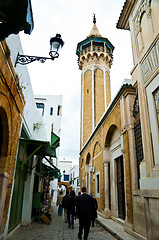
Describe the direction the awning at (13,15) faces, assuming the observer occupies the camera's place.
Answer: facing to the right of the viewer

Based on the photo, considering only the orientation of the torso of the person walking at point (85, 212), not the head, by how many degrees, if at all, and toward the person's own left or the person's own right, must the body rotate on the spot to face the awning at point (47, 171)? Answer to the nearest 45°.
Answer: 0° — they already face it

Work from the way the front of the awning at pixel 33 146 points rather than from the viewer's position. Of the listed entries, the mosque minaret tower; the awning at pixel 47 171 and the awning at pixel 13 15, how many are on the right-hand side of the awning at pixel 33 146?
1

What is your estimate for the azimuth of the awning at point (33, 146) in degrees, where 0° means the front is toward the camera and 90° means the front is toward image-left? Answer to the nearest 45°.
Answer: approximately 270°

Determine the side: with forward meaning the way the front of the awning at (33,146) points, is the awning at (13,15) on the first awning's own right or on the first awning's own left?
on the first awning's own right

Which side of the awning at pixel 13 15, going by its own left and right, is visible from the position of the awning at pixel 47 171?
left

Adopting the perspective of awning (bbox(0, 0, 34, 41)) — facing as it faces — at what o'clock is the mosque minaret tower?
The mosque minaret tower is roughly at 10 o'clock from the awning.

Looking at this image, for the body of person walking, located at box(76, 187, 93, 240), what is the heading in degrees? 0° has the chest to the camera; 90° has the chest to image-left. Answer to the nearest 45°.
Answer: approximately 180°

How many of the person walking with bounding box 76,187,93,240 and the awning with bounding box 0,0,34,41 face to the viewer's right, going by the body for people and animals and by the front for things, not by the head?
1

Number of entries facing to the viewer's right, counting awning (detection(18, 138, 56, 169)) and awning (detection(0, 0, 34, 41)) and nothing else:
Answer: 2

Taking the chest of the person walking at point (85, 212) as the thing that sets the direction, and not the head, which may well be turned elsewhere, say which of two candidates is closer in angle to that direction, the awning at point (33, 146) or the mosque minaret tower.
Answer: the mosque minaret tower

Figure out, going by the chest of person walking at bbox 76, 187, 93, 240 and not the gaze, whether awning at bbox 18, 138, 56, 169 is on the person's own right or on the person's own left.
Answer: on the person's own left

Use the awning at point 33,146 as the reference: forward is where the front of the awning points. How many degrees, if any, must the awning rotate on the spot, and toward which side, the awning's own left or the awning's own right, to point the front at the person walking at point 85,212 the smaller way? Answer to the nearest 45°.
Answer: approximately 45° to the awning's own right

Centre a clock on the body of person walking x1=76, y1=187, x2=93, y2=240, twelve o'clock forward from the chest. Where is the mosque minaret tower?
The mosque minaret tower is roughly at 12 o'clock from the person walking.

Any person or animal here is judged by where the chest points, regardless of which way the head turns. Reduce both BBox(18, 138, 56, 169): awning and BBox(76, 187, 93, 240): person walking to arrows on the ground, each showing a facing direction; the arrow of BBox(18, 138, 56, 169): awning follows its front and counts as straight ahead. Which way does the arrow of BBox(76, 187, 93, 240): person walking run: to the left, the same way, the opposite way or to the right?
to the left

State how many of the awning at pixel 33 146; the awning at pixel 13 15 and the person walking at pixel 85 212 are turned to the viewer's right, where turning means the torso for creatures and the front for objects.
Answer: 2
